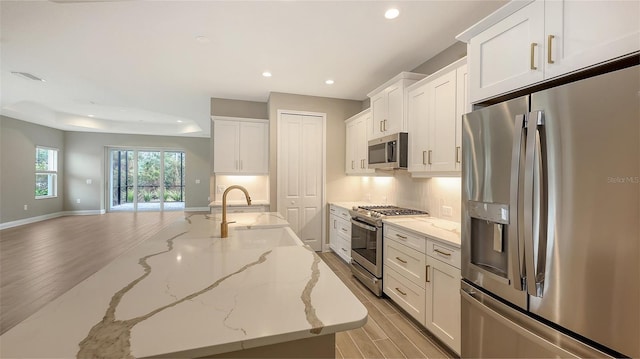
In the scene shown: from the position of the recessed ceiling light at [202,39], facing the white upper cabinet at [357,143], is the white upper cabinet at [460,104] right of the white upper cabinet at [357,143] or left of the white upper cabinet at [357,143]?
right

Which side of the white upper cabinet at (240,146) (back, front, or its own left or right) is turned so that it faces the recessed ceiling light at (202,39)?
front

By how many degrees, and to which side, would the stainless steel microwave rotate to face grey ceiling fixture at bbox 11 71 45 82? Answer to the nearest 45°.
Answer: approximately 45° to its right

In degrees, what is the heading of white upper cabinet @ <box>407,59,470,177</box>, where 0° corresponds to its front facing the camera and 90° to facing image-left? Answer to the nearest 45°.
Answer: approximately 45°
